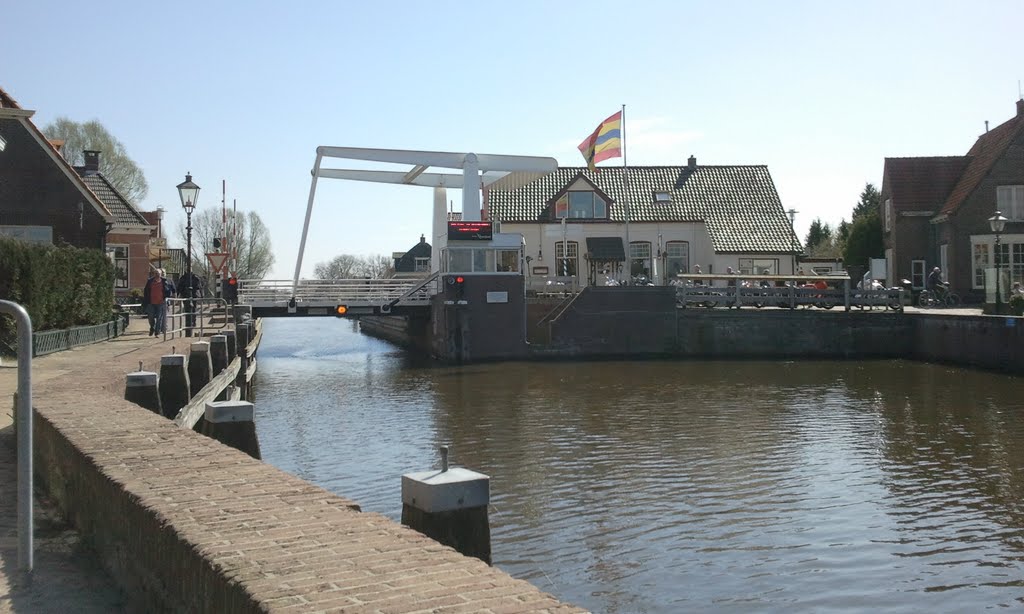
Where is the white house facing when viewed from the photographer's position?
facing the viewer

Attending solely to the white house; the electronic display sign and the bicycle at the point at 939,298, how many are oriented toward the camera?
2

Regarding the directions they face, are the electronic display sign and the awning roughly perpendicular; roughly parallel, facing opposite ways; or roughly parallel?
roughly parallel

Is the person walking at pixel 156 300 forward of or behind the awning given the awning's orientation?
forward

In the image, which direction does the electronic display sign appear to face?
toward the camera

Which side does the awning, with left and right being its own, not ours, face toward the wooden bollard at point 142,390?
front

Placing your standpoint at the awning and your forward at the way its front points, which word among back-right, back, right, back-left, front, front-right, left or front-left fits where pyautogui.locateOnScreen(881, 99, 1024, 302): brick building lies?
left

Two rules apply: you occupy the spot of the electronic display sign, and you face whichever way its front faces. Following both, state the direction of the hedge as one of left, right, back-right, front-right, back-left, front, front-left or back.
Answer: front-right

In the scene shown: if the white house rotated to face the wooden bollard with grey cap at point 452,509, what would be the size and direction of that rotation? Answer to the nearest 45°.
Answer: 0° — it already faces it

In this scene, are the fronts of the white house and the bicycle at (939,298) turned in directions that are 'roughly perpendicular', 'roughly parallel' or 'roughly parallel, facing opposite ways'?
roughly perpendicular
